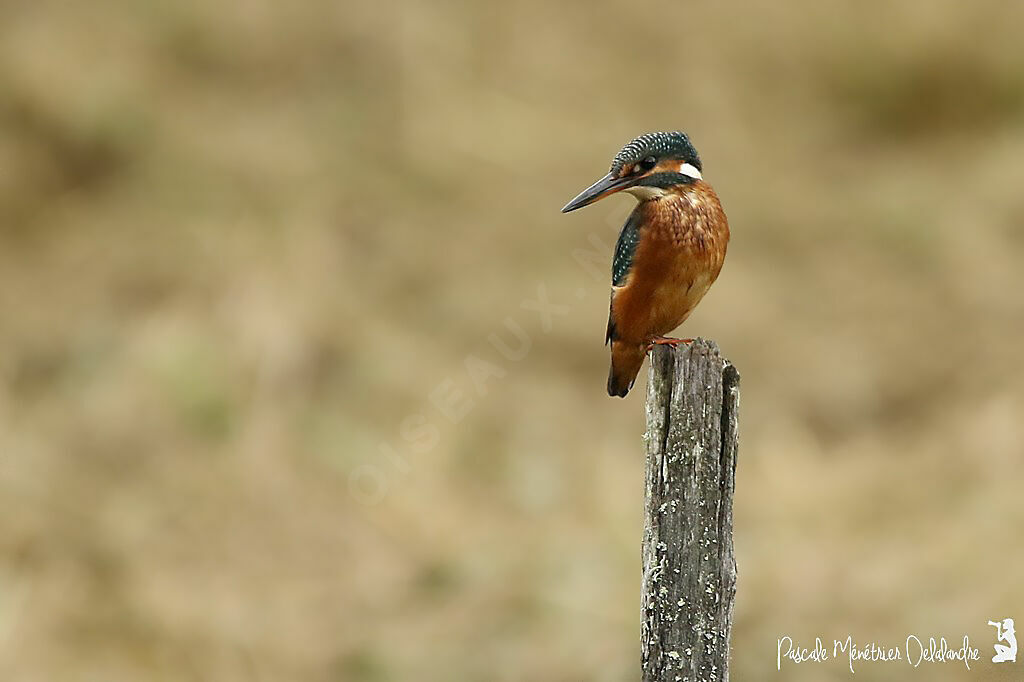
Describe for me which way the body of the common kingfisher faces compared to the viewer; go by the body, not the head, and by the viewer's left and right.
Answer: facing the viewer and to the right of the viewer
